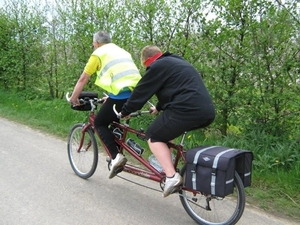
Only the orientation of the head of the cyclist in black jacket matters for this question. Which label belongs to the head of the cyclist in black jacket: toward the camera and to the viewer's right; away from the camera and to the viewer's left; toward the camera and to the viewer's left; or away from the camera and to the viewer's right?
away from the camera and to the viewer's left

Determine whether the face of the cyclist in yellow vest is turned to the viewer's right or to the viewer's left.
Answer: to the viewer's left

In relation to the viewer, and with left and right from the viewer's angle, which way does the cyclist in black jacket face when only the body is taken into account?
facing away from the viewer and to the left of the viewer

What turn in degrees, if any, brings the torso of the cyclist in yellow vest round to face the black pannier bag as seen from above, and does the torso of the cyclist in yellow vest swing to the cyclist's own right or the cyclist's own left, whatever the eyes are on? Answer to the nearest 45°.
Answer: approximately 180°

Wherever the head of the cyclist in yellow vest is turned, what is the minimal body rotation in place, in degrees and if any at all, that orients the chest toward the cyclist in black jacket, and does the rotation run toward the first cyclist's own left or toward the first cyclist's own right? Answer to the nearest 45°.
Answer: approximately 180°

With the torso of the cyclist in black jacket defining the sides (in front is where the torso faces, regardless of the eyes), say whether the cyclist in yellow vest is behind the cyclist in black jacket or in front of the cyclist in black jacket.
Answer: in front

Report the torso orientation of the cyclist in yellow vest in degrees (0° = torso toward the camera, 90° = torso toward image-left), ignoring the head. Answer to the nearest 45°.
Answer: approximately 135°

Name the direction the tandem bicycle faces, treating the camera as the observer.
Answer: facing away from the viewer and to the left of the viewer

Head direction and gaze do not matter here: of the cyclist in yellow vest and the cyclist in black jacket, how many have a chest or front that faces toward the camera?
0
